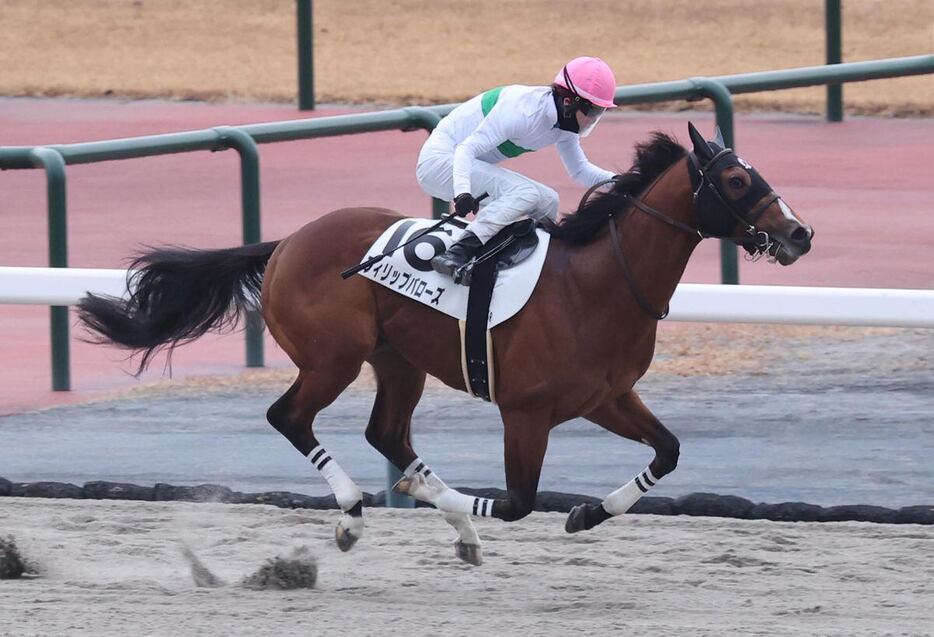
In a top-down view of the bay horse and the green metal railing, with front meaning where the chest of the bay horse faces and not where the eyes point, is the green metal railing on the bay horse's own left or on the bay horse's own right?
on the bay horse's own left

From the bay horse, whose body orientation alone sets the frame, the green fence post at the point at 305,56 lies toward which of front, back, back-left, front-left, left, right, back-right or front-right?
left

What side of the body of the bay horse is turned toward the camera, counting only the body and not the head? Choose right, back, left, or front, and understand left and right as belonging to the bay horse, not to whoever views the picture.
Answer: right
